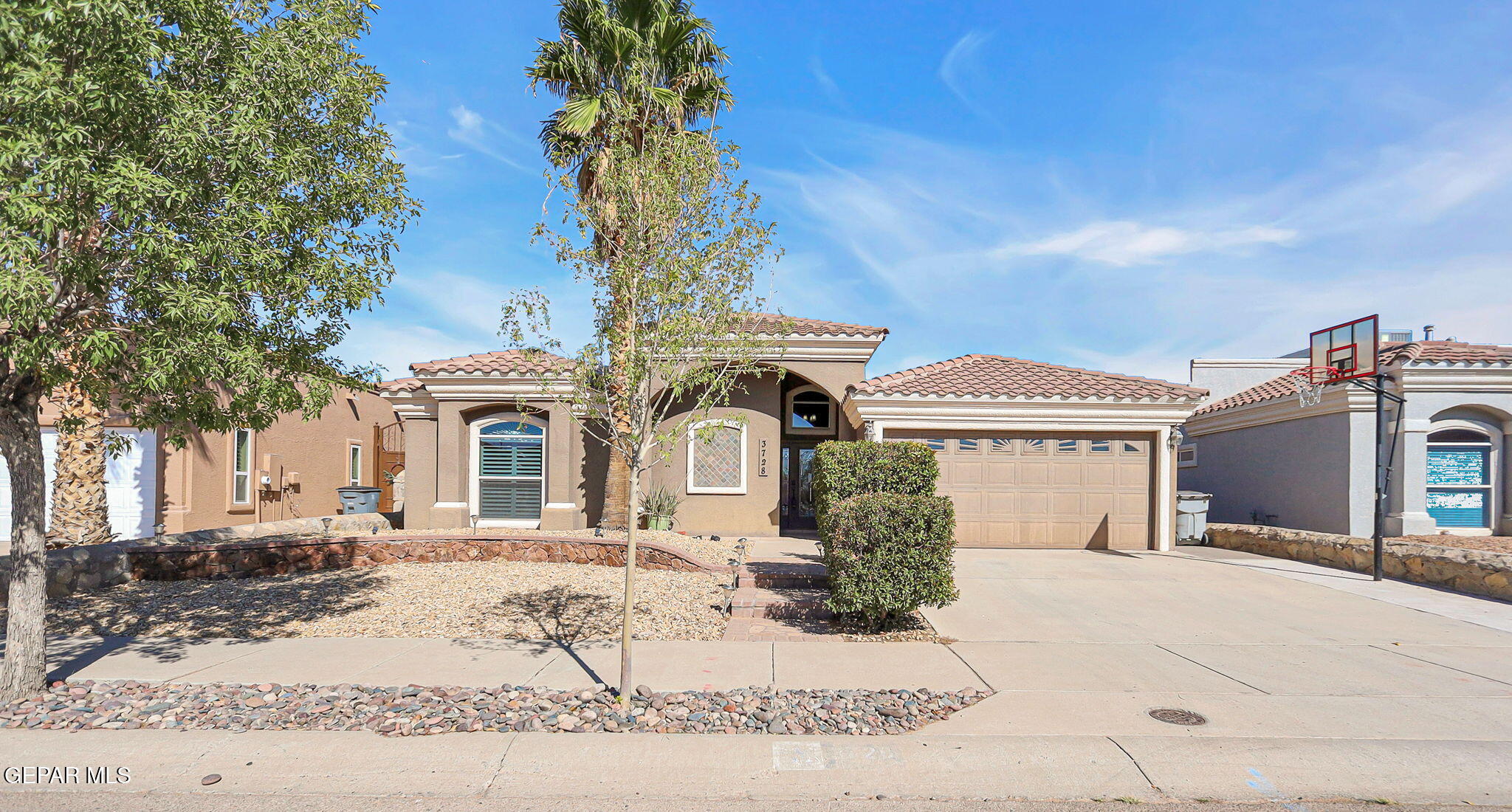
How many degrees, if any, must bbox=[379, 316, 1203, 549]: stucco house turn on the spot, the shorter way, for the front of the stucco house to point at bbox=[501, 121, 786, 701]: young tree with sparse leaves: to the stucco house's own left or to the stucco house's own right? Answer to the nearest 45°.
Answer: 0° — it already faces it

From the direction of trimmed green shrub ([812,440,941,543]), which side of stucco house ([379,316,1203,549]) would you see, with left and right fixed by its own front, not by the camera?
front

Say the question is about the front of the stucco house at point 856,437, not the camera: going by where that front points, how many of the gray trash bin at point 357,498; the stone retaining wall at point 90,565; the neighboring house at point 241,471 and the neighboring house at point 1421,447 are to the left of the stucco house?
1

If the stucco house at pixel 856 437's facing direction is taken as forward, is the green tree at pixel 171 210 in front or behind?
in front

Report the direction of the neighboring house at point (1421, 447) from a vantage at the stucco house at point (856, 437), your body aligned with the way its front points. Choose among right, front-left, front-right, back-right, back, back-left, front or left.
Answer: left

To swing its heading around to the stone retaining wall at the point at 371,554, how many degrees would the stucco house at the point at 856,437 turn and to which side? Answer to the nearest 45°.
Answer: approximately 45° to its right

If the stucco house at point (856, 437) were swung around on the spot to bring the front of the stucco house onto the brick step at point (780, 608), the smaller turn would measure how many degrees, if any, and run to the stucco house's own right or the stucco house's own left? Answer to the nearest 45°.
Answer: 0° — it already faces it

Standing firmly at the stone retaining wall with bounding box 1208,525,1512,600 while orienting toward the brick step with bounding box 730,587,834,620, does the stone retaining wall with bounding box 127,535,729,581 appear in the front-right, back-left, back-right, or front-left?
front-right

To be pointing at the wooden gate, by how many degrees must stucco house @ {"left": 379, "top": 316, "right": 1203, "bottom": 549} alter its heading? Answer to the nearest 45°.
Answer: approximately 135° to its right

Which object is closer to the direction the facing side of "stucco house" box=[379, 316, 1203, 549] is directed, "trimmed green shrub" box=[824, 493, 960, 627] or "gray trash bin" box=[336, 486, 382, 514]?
the trimmed green shrub

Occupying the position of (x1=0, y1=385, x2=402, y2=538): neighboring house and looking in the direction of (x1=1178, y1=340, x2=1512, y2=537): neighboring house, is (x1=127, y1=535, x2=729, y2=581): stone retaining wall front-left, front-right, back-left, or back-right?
front-right

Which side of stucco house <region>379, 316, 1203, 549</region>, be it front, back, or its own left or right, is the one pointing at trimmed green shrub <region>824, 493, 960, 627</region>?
front

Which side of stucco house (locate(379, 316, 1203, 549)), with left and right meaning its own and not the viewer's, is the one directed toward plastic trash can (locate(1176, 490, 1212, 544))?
left

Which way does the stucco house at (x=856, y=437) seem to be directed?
toward the camera
